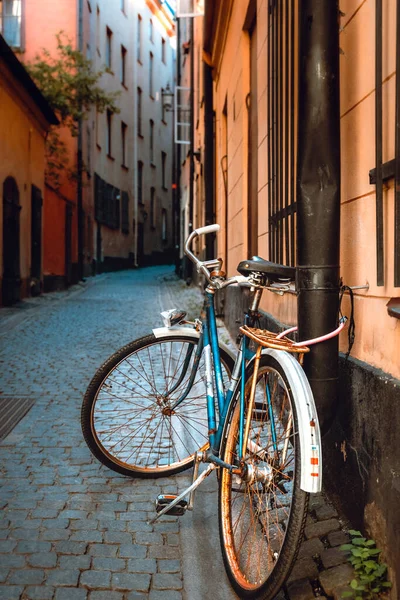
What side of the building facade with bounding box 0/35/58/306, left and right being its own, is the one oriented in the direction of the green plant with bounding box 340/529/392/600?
right

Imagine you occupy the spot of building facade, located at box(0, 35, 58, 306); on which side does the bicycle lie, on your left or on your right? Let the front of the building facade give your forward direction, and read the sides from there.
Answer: on your right

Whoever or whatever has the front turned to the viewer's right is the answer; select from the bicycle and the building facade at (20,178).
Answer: the building facade

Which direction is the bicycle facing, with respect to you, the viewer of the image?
facing away from the viewer and to the left of the viewer

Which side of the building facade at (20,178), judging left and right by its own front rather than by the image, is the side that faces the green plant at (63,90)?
left

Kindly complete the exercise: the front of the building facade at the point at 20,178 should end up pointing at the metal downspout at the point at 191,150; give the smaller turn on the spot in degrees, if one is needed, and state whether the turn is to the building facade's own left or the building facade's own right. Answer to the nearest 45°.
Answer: approximately 45° to the building facade's own left

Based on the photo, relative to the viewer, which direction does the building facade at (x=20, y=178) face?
to the viewer's right

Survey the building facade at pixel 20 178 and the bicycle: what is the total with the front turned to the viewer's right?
1

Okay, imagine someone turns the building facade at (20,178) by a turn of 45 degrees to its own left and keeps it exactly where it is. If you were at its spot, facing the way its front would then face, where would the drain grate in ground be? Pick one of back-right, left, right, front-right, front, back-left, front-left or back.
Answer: back-right
